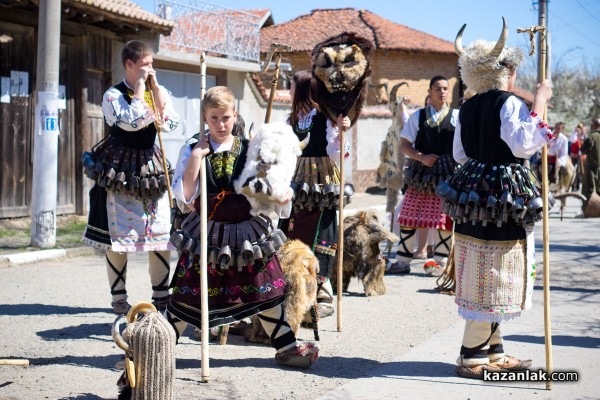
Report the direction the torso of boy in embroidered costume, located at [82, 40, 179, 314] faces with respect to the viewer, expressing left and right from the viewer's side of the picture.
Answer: facing the viewer and to the right of the viewer

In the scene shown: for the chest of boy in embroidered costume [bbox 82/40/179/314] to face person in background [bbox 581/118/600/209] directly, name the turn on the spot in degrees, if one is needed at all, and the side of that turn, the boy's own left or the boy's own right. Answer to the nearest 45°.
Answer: approximately 90° to the boy's own left

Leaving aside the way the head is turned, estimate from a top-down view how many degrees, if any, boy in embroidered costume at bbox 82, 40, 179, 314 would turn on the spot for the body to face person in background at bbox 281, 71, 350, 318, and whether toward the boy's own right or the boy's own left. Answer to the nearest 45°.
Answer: approximately 45° to the boy's own left

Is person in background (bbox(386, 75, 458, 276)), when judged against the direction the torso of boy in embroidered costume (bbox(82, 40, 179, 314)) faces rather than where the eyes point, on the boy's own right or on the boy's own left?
on the boy's own left

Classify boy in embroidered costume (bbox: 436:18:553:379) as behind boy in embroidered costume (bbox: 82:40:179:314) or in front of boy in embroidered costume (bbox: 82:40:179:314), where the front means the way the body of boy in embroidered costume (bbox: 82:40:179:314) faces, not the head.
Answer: in front

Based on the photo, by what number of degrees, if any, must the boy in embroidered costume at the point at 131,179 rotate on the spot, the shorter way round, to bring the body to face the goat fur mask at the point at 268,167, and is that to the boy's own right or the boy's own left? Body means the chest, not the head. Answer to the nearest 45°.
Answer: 0° — they already face it

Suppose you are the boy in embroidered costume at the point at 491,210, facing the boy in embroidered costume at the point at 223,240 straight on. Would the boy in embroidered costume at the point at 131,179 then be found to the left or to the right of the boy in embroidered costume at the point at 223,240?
right

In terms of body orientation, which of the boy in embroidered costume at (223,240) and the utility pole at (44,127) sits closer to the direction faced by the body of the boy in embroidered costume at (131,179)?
the boy in embroidered costume
